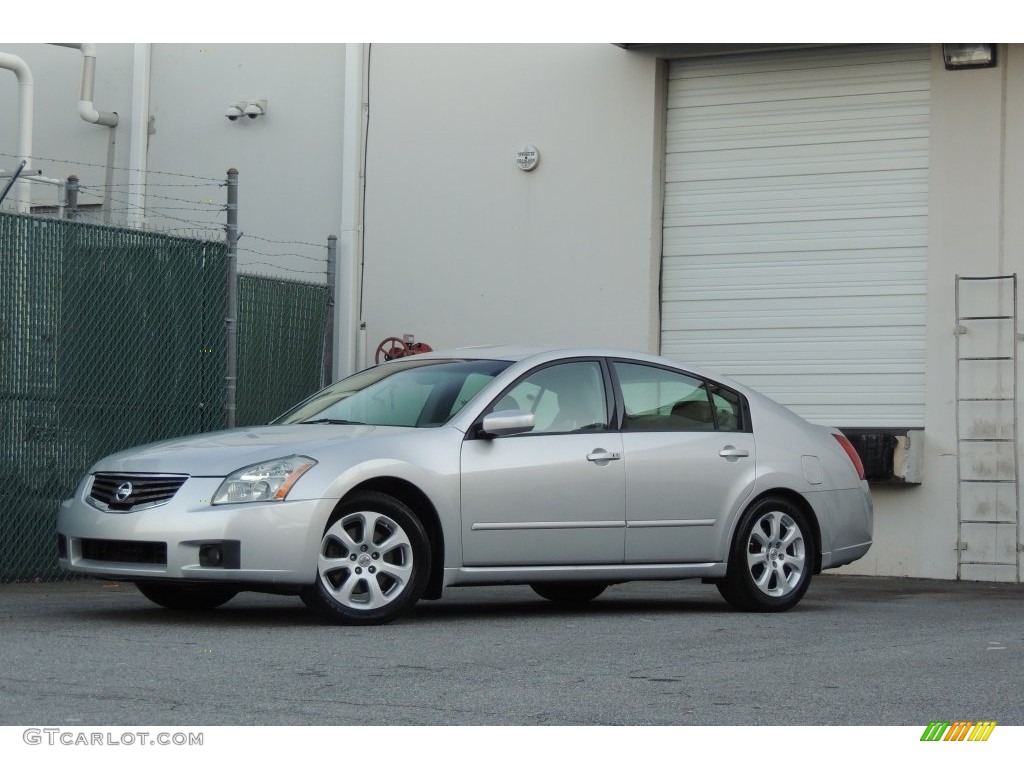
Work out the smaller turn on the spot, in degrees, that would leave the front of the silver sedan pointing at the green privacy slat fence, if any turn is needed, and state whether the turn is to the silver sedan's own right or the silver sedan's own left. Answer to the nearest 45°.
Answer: approximately 90° to the silver sedan's own right

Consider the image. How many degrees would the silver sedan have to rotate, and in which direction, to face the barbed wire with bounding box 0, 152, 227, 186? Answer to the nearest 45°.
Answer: approximately 90° to its right

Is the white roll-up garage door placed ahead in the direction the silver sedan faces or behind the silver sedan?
behind

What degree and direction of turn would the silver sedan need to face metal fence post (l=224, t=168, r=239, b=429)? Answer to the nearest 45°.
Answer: approximately 90° to its right

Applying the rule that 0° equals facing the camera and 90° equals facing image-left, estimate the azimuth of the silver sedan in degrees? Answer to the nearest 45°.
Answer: approximately 45°

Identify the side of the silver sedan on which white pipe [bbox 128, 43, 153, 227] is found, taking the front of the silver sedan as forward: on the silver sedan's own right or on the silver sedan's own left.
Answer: on the silver sedan's own right

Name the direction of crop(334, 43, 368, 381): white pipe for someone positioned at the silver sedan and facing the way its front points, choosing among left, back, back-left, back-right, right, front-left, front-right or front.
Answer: back-right

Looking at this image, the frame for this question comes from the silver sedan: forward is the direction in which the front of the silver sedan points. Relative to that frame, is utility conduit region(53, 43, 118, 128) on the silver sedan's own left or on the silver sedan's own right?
on the silver sedan's own right

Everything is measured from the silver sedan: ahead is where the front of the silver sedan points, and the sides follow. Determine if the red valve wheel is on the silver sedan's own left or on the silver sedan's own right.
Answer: on the silver sedan's own right

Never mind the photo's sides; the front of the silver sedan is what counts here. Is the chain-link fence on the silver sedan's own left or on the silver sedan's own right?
on the silver sedan's own right
